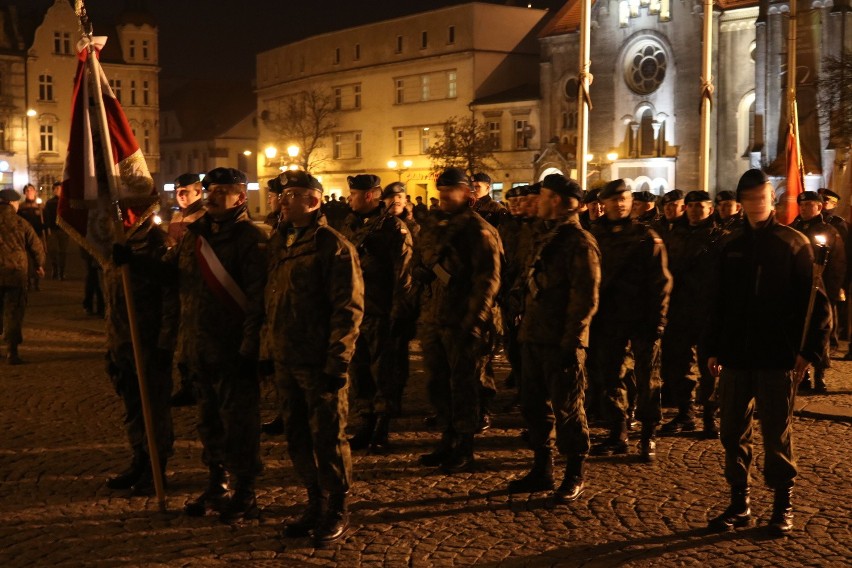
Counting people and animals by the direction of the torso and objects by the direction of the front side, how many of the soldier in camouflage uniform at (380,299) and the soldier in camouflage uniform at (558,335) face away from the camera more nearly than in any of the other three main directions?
0

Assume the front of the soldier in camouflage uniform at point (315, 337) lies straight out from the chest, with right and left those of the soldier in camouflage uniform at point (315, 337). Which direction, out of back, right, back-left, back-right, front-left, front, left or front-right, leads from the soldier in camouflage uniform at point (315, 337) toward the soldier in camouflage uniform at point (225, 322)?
right

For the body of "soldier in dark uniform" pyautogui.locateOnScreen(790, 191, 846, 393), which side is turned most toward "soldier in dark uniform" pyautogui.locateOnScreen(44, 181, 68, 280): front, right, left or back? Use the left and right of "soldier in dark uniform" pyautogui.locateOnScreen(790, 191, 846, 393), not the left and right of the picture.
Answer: right

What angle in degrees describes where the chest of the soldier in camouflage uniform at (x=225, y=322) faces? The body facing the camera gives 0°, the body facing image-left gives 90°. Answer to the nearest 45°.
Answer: approximately 45°

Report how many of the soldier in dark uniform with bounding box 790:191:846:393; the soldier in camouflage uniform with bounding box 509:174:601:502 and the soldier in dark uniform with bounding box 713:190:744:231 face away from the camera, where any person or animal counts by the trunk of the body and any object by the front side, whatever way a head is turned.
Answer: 0

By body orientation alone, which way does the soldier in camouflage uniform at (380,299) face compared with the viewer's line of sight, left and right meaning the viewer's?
facing the viewer and to the left of the viewer

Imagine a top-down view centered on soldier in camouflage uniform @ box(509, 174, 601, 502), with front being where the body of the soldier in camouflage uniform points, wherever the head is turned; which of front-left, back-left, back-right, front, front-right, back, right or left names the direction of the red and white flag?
front-right

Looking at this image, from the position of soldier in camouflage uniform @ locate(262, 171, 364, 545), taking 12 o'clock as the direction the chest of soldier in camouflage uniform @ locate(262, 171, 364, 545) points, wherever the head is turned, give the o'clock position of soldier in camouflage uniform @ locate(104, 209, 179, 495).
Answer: soldier in camouflage uniform @ locate(104, 209, 179, 495) is roughly at 3 o'clock from soldier in camouflage uniform @ locate(262, 171, 364, 545).

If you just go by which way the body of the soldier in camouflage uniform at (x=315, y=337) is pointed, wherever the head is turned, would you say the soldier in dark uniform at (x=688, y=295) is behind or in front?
behind

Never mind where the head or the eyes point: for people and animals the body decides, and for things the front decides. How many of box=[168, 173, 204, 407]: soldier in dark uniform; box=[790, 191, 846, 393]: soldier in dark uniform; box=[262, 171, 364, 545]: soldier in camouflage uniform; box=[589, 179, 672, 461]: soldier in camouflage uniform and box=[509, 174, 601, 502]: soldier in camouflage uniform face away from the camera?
0

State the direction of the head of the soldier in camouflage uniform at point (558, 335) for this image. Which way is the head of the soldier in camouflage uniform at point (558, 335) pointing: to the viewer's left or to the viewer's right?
to the viewer's left

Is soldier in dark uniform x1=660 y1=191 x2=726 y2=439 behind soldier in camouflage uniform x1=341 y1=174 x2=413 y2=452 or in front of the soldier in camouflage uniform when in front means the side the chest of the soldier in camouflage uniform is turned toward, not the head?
behind

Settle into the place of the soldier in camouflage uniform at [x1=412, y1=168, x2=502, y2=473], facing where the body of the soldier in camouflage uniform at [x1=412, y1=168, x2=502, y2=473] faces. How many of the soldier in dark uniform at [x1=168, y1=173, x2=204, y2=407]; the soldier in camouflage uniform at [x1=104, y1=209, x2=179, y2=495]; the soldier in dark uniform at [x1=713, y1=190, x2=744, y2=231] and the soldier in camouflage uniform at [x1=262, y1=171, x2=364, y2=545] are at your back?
1

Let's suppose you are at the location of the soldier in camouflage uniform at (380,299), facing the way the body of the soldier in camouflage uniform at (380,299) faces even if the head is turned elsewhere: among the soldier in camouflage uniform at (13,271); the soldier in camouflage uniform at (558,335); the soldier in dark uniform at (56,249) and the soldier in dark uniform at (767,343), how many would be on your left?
2

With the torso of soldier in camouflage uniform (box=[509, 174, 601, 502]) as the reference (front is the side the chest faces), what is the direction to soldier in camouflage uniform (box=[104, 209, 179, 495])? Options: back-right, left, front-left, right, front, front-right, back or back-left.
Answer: front-right

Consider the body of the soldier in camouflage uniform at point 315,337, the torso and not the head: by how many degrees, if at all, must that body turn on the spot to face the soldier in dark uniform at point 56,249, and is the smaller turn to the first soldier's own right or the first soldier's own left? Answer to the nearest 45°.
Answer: approximately 135° to the first soldier's own right
